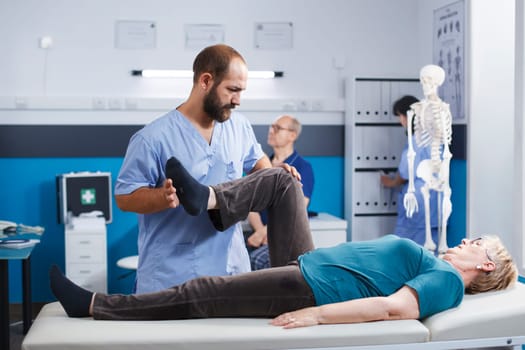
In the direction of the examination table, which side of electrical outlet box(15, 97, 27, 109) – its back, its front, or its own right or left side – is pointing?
front

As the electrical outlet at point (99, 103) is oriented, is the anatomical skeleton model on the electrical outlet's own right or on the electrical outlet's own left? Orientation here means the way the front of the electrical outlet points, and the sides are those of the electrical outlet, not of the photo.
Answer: on the electrical outlet's own left

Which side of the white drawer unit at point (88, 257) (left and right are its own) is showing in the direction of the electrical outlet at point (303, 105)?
left

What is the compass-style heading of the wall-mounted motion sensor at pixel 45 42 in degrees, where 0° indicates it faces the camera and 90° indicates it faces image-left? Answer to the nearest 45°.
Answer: approximately 0°

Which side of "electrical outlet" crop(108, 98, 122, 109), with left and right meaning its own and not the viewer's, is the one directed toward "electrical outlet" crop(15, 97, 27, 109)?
right

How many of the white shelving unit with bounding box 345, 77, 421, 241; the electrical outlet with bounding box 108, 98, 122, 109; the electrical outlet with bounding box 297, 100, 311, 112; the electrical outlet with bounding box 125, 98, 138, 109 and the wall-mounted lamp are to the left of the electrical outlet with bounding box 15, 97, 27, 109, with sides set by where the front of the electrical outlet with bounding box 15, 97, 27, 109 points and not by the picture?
5

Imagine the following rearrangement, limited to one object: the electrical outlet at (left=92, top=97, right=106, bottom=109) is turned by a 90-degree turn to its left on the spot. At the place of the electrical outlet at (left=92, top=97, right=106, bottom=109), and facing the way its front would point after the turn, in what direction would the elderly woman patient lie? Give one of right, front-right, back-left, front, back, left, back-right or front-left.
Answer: right

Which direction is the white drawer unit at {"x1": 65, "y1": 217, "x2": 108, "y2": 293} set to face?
toward the camera

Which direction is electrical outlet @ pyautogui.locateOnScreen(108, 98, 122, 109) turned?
toward the camera

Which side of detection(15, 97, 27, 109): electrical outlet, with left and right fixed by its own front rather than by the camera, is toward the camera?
front
